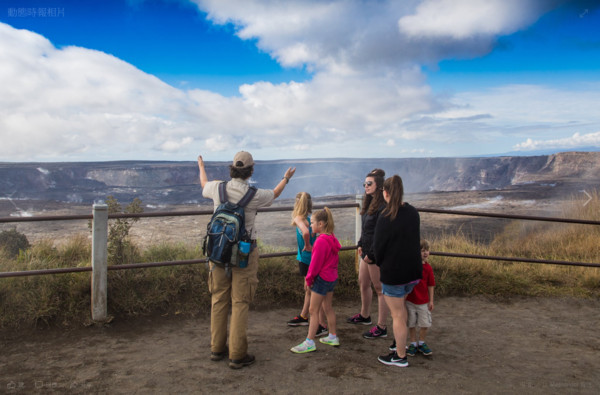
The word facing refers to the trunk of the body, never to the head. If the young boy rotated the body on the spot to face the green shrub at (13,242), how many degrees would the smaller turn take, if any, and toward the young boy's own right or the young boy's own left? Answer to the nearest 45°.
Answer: approximately 90° to the young boy's own right

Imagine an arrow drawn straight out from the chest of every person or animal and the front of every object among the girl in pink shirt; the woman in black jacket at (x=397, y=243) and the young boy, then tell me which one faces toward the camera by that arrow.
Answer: the young boy

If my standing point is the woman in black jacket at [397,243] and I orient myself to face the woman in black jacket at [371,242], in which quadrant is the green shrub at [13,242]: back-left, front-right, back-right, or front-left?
front-left

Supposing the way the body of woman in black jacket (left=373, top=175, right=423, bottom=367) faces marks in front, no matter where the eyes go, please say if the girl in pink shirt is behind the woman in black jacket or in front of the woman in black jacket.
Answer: in front

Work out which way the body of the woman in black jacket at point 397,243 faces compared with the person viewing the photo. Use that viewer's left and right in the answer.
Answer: facing away from the viewer and to the left of the viewer

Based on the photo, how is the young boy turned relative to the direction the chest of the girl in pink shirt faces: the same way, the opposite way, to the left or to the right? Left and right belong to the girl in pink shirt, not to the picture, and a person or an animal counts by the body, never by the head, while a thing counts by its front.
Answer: to the left

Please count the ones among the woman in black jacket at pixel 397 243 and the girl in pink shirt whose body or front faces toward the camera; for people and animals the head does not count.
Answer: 0

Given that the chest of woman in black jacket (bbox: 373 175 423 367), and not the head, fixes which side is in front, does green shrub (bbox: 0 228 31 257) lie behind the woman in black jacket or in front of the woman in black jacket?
in front
